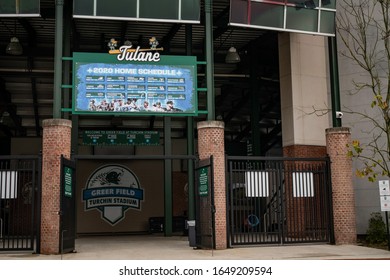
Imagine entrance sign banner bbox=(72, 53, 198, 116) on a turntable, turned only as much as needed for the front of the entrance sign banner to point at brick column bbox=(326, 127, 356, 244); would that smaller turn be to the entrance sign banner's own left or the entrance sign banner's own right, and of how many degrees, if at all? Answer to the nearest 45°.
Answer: approximately 90° to the entrance sign banner's own left

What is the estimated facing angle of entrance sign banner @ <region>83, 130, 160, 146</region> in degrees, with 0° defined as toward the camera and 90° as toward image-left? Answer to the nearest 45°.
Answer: approximately 0°

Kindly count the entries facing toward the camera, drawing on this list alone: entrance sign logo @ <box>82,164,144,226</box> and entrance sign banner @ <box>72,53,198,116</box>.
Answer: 2

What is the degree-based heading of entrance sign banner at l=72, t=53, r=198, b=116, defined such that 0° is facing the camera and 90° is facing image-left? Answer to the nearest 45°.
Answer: approximately 0°

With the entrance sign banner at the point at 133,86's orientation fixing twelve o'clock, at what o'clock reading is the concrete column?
The concrete column is roughly at 8 o'clock from the entrance sign banner.

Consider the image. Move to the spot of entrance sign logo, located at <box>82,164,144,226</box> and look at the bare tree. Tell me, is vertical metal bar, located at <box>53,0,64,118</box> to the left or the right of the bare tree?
right

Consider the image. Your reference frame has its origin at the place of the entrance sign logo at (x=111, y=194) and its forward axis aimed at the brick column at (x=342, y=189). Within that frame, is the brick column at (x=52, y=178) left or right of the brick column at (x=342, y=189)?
right

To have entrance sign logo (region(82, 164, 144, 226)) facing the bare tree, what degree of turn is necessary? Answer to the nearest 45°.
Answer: approximately 45° to its left

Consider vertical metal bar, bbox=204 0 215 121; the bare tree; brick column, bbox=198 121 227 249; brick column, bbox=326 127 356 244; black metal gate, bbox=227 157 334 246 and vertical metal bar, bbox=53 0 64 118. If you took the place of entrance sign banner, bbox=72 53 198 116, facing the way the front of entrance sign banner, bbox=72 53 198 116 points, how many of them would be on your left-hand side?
5
